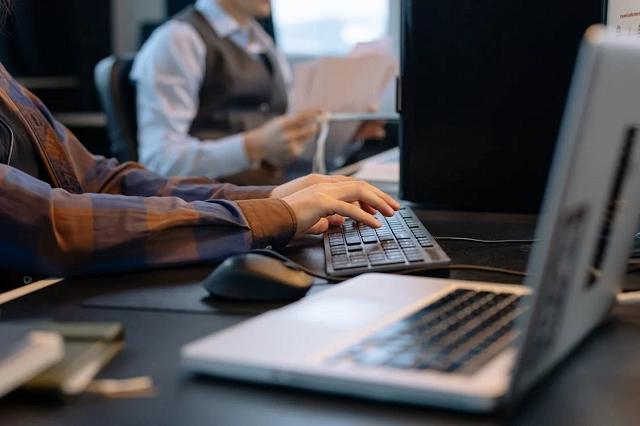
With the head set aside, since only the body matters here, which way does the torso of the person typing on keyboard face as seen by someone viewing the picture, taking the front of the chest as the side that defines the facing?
to the viewer's right

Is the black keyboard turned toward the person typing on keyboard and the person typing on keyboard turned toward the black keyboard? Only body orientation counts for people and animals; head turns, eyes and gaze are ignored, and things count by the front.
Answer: yes

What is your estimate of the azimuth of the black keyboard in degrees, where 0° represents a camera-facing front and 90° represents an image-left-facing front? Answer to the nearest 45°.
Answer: approximately 90°

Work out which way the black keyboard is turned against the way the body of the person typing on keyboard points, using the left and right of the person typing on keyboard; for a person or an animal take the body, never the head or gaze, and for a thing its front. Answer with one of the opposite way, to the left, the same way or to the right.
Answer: the opposite way

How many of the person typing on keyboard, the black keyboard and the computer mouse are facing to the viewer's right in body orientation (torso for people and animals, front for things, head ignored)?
2

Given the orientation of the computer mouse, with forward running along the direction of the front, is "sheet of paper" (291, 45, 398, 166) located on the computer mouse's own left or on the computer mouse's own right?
on the computer mouse's own left

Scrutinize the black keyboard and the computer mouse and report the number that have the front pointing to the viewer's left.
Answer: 1

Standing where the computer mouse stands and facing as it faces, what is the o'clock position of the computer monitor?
The computer monitor is roughly at 10 o'clock from the computer mouse.

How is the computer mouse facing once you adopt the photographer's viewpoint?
facing to the right of the viewer

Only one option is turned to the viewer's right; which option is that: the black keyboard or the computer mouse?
the computer mouse

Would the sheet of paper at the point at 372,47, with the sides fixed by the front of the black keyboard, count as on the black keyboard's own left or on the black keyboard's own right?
on the black keyboard's own right
